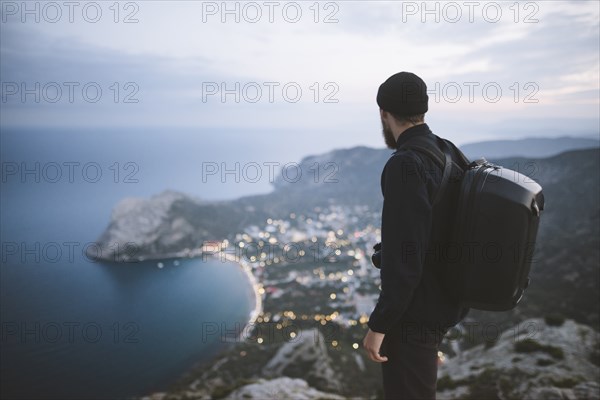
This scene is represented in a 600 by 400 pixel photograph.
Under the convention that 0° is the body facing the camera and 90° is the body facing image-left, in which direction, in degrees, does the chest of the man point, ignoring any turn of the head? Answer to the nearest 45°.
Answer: approximately 135°

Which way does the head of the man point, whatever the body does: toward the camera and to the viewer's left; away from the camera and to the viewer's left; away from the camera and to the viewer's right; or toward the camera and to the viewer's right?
away from the camera and to the viewer's left
